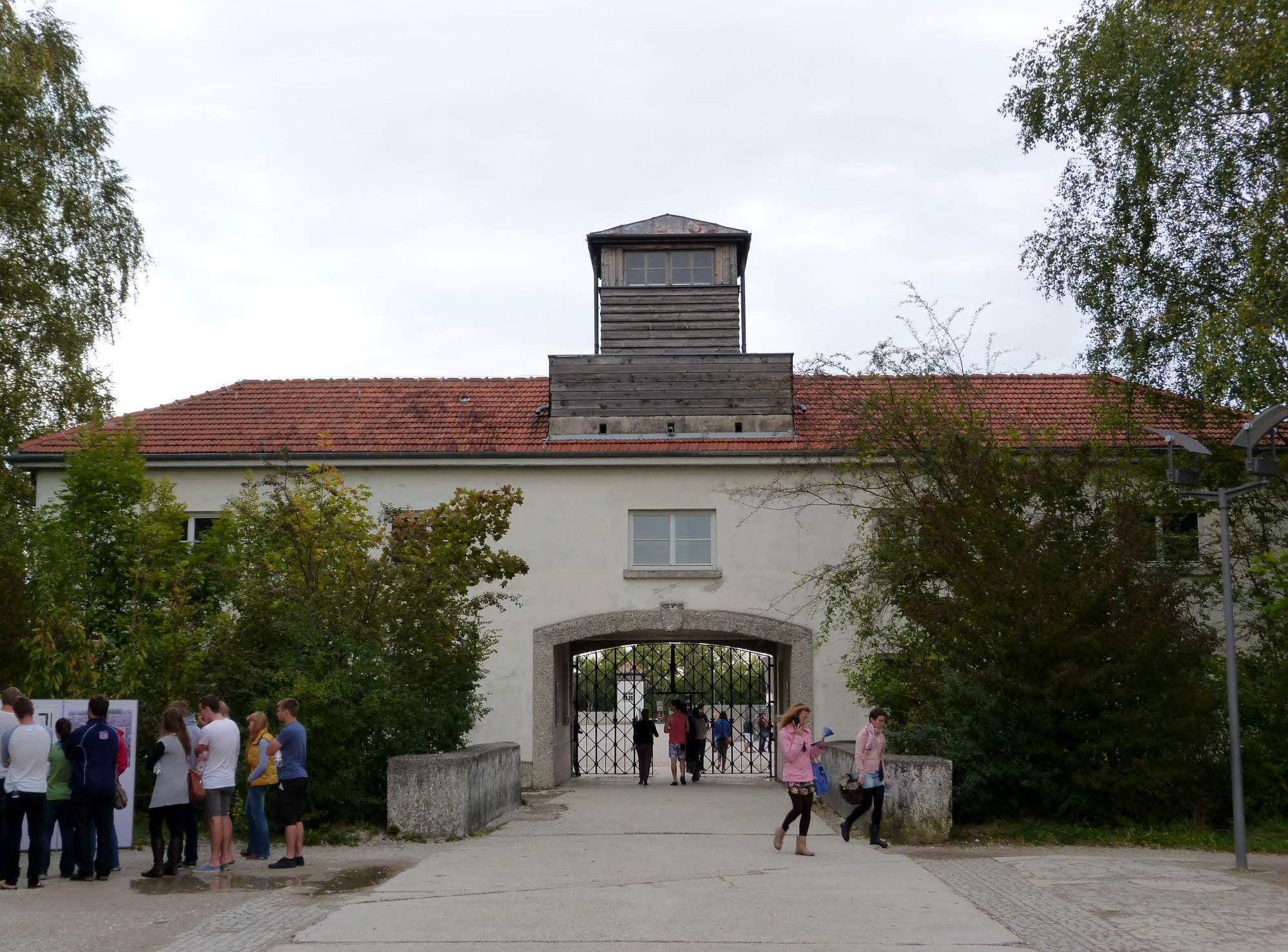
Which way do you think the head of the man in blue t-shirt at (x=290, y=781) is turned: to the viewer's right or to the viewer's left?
to the viewer's left

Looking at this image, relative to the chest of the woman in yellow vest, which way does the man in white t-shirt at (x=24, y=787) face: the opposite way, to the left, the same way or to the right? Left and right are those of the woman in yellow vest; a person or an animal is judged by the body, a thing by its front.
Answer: to the right

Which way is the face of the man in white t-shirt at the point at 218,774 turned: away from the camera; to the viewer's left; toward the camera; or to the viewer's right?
to the viewer's left

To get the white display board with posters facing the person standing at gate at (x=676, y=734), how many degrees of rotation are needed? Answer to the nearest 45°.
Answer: approximately 135° to its left

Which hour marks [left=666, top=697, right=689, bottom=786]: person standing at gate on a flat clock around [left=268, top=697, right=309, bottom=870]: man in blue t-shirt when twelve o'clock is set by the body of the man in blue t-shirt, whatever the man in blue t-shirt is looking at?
The person standing at gate is roughly at 4 o'clock from the man in blue t-shirt.

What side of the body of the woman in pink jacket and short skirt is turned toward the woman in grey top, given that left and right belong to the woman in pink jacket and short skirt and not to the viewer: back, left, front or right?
right

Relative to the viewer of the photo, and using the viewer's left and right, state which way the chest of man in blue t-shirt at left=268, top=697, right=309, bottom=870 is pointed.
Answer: facing to the left of the viewer

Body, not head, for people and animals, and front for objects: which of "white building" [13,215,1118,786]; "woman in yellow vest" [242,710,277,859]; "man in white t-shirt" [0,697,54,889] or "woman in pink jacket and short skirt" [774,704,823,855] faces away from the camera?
the man in white t-shirt

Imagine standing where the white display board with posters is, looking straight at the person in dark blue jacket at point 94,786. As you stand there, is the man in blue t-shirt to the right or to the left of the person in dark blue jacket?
left

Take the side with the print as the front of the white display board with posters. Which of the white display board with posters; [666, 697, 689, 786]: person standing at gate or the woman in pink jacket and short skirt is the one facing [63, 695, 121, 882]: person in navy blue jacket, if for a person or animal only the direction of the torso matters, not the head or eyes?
the white display board with posters

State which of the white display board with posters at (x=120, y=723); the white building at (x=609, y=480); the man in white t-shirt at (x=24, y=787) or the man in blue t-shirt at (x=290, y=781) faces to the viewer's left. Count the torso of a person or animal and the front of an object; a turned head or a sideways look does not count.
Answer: the man in blue t-shirt

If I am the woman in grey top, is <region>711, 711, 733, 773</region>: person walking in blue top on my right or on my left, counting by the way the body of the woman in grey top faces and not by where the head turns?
on my right
